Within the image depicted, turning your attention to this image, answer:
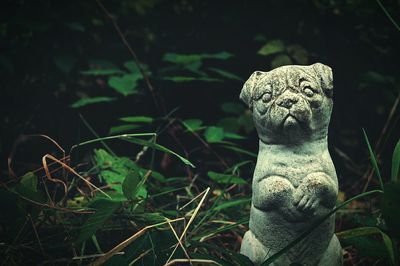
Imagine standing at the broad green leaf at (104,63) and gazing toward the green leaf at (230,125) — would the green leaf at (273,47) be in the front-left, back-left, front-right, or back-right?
front-left

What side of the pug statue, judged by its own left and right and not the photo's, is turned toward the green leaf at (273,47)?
back

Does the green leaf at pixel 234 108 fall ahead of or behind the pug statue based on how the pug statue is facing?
behind

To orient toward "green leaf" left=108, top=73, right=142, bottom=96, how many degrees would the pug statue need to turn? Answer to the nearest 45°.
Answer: approximately 135° to its right

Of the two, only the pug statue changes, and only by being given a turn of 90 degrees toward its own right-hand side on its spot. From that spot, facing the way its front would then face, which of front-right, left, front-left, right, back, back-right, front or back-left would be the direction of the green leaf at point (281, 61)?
right

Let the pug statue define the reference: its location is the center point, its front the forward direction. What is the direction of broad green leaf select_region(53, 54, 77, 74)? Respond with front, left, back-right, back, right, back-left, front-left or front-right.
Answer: back-right

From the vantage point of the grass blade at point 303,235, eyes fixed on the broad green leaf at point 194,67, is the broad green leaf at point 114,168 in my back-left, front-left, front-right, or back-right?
front-left

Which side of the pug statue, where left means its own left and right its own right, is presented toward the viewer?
front
